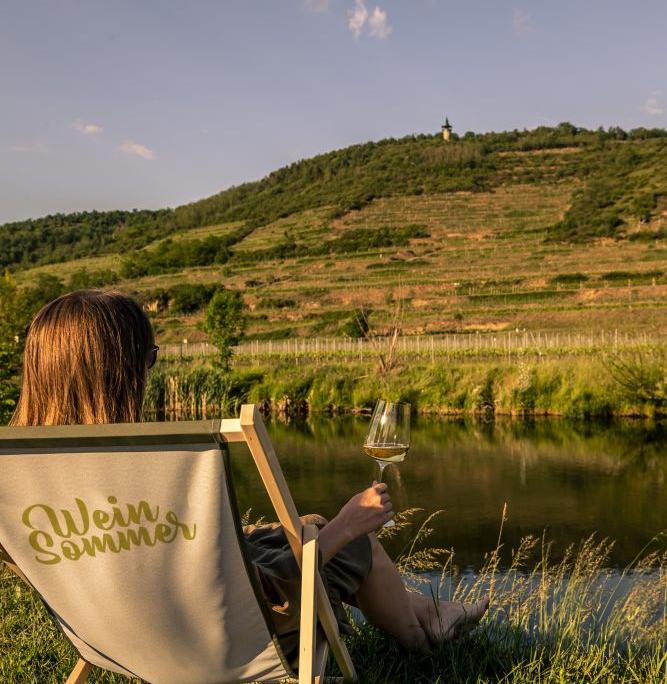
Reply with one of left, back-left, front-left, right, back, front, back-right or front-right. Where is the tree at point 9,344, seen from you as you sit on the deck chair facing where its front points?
front-left

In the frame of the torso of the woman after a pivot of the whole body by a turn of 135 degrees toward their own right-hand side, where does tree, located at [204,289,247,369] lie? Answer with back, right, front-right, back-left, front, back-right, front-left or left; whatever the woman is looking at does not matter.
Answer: back

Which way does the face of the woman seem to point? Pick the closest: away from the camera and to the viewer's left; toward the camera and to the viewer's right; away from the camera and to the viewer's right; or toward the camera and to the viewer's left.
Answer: away from the camera and to the viewer's right

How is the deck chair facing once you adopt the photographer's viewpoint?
facing away from the viewer and to the right of the viewer

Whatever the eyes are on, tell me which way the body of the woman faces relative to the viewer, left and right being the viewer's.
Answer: facing away from the viewer and to the right of the viewer

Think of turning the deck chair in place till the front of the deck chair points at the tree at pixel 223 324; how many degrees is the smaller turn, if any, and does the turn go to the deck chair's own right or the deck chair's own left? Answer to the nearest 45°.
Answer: approximately 45° to the deck chair's own left

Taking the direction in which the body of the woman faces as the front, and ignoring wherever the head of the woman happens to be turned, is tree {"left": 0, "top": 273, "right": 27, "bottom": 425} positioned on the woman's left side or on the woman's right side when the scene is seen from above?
on the woman's left side
